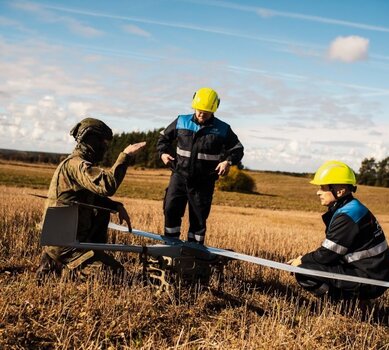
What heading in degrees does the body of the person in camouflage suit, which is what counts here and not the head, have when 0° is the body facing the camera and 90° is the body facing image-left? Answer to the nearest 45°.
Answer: approximately 270°

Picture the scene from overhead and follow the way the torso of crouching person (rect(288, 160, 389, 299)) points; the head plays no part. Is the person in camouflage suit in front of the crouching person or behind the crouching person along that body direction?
in front

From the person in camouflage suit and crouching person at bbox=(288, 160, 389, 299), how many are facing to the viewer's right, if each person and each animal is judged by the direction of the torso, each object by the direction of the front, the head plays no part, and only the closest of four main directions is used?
1

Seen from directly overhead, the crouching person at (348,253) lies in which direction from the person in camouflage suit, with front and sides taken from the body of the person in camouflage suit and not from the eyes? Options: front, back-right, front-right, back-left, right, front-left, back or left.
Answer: front

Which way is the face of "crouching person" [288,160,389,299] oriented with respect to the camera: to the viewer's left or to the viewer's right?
to the viewer's left

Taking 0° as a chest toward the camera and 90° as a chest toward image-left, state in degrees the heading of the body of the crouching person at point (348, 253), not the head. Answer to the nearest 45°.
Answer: approximately 90°

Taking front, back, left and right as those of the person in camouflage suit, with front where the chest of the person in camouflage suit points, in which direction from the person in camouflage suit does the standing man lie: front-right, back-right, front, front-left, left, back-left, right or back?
front-left

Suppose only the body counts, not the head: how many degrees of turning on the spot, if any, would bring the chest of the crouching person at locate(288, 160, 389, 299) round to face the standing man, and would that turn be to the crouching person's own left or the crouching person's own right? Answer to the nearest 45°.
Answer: approximately 45° to the crouching person's own right

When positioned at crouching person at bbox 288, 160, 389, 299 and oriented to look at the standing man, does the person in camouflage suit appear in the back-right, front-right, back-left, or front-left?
front-left
